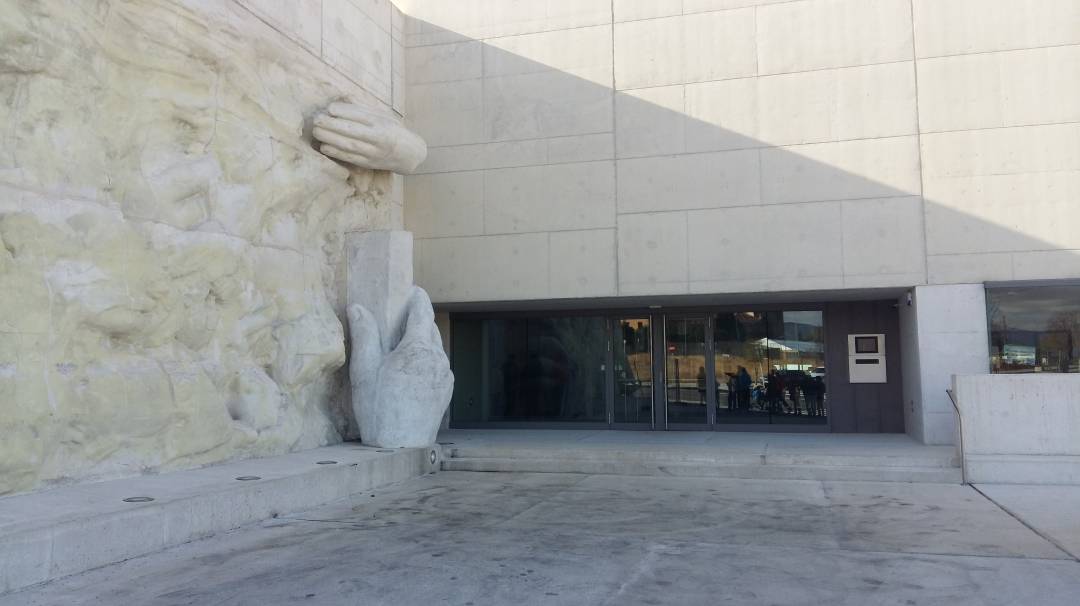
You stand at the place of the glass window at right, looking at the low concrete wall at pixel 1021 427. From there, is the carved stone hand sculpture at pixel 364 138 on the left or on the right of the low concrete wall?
right

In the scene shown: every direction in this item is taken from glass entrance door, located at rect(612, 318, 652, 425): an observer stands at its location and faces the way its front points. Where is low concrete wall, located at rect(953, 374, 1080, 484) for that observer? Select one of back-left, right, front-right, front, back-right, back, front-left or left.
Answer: front-left

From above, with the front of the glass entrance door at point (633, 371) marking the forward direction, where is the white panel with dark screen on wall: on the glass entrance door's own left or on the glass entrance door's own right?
on the glass entrance door's own left

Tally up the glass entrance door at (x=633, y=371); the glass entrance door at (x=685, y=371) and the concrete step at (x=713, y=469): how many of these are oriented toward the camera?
3

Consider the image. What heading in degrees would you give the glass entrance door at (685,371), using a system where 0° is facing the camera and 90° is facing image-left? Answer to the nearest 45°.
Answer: approximately 0°

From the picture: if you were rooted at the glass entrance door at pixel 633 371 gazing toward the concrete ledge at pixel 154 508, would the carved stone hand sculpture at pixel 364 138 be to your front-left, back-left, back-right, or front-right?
front-right

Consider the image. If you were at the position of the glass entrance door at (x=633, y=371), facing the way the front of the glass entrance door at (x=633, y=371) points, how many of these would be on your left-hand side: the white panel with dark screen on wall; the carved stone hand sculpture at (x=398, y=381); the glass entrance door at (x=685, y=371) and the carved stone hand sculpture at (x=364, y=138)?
2

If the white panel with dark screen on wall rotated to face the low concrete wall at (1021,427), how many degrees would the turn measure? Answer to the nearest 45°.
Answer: approximately 45° to its left

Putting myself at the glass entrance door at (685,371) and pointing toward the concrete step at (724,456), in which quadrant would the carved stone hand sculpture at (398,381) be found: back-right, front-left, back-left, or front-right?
front-right

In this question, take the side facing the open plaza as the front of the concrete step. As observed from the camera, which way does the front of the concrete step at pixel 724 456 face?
facing the viewer

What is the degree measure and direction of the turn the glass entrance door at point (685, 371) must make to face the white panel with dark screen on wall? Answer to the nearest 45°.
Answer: approximately 90° to its left

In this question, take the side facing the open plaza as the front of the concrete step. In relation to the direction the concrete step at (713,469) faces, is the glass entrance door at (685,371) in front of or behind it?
behind

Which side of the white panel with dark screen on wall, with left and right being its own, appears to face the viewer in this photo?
front

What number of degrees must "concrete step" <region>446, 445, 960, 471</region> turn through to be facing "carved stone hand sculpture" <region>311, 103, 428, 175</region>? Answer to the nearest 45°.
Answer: approximately 90° to its right

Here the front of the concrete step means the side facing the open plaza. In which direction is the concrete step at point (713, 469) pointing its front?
toward the camera

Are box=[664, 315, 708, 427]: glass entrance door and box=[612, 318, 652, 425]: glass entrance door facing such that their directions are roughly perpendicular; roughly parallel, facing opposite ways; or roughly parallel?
roughly parallel

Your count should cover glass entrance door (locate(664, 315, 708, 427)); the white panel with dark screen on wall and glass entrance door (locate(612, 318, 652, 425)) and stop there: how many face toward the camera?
3

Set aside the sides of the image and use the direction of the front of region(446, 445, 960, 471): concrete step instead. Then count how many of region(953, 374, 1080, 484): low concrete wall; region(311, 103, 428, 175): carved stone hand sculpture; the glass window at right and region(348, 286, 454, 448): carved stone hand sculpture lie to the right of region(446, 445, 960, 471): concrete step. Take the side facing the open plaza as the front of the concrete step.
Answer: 2
